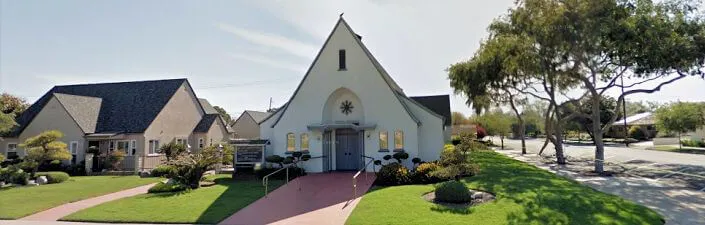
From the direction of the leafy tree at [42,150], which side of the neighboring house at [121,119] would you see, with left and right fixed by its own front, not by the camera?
front

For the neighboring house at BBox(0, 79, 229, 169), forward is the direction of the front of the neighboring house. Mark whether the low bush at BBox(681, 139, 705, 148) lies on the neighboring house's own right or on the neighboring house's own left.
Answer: on the neighboring house's own left

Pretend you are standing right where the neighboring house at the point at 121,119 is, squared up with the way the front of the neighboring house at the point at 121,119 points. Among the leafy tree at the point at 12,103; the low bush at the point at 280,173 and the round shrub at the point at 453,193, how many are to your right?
1

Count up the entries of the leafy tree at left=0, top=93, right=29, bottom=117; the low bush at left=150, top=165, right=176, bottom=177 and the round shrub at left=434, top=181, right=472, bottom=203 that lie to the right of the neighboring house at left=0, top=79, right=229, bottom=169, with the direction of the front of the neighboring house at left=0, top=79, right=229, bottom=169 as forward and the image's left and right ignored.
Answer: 1

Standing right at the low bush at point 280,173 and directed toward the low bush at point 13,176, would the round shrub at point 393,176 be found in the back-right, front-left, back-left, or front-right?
back-left

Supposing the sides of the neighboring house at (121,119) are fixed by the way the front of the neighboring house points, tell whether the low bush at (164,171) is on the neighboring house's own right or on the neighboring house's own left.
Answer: on the neighboring house's own left

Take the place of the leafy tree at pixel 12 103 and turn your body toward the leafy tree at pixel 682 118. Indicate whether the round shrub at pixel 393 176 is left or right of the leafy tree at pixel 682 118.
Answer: right

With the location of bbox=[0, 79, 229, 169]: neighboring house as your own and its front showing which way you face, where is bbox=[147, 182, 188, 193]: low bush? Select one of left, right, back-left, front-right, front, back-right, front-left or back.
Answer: front-left

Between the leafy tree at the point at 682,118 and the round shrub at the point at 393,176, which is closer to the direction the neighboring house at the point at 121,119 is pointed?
the round shrub

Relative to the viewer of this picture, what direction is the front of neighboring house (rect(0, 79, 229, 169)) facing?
facing the viewer and to the left of the viewer

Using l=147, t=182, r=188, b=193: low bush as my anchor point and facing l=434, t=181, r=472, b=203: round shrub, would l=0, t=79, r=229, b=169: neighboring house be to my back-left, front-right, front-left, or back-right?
back-left

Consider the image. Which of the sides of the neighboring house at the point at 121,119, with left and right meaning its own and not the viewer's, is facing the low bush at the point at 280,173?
left

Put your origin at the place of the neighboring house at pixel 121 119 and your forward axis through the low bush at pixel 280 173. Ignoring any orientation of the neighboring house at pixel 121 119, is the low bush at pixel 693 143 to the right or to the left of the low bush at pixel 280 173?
left

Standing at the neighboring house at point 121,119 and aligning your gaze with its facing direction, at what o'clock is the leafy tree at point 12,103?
The leafy tree is roughly at 3 o'clock from the neighboring house.

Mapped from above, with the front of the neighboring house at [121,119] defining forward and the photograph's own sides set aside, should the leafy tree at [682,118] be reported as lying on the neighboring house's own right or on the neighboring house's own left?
on the neighboring house's own left
